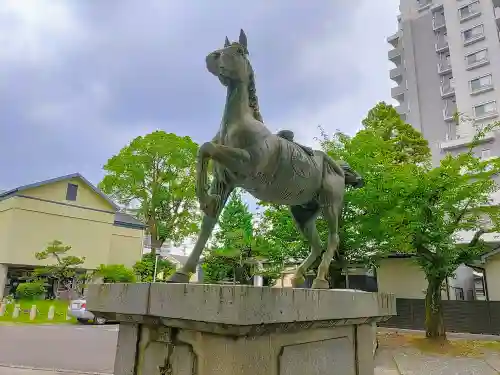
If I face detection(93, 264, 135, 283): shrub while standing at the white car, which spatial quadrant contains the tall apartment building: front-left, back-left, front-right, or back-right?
front-right

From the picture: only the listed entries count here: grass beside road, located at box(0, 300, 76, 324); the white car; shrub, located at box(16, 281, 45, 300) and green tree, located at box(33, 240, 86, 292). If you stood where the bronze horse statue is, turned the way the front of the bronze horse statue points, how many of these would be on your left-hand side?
0

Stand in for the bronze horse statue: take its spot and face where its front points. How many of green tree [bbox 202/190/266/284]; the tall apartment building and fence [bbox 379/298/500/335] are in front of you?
0

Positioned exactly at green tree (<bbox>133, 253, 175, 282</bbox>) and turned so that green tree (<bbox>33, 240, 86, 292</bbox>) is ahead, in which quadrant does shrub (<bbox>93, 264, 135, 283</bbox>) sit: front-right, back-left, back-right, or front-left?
front-left

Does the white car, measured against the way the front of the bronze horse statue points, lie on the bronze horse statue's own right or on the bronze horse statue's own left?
on the bronze horse statue's own right

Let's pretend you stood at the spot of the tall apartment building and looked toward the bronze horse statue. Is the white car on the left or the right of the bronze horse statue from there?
right

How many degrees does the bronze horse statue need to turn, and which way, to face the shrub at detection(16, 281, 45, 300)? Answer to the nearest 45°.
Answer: approximately 90° to its right

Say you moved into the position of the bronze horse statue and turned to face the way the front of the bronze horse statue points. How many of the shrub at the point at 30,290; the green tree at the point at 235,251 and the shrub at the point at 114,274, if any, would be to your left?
0

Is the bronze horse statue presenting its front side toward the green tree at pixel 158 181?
no

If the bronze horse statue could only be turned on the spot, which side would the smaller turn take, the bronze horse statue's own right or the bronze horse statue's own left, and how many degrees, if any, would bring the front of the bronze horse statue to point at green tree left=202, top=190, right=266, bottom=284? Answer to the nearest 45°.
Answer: approximately 135° to the bronze horse statue's own right

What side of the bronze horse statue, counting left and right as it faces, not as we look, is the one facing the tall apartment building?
back

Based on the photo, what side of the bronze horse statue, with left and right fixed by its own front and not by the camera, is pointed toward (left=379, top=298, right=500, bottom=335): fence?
back

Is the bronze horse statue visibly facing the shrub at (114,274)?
no

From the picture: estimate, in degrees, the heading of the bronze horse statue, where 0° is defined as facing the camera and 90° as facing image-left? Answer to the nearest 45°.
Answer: approximately 45°

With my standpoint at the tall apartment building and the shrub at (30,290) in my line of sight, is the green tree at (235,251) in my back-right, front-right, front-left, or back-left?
front-left
